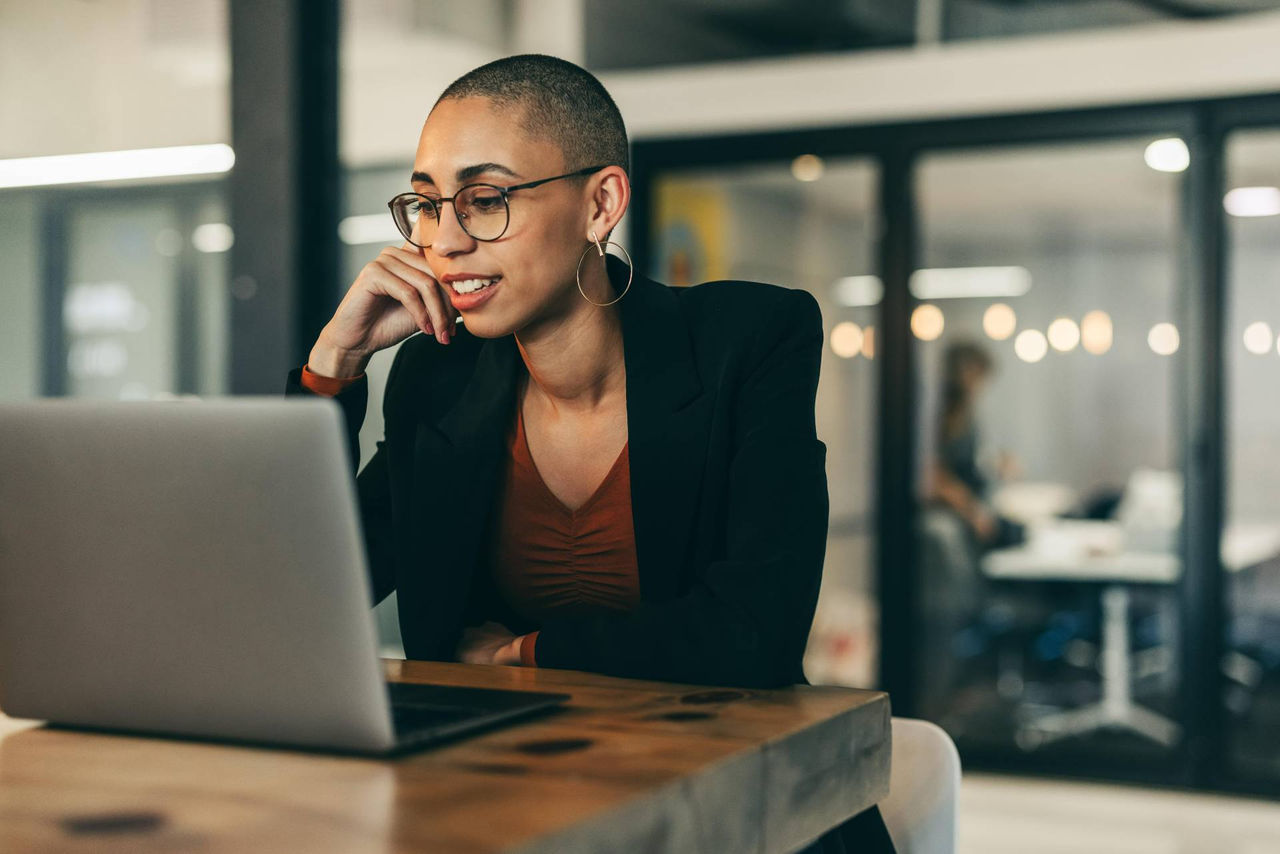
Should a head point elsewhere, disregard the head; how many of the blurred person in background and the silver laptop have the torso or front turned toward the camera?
0

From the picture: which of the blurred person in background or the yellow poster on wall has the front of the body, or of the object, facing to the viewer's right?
the blurred person in background

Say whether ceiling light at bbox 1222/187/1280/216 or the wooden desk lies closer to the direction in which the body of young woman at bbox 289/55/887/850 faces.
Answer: the wooden desk

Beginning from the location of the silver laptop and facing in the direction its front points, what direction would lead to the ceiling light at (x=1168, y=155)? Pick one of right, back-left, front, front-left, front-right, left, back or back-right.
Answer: front

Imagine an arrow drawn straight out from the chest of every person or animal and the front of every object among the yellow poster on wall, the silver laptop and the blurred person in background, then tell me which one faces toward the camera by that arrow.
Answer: the yellow poster on wall

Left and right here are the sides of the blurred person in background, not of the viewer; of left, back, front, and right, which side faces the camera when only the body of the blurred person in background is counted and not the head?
right

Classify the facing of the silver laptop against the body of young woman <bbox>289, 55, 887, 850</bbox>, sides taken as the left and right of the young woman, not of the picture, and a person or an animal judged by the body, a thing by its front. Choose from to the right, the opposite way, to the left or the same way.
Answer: the opposite way

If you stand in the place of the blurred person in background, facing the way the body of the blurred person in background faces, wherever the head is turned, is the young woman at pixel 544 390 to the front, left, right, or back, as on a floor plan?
right

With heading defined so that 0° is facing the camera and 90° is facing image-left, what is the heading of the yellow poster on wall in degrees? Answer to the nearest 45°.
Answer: approximately 0°

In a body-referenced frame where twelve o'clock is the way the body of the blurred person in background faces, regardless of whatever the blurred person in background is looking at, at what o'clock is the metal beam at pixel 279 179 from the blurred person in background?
The metal beam is roughly at 4 o'clock from the blurred person in background.

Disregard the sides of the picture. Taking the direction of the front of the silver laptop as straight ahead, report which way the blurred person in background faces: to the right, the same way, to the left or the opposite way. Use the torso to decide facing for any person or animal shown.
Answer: to the right

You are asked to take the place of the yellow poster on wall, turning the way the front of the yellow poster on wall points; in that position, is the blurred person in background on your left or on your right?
on your left

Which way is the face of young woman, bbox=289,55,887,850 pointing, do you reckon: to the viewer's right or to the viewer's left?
to the viewer's left

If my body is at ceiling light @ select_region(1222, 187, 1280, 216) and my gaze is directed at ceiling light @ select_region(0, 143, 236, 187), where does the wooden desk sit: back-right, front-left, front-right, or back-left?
front-left

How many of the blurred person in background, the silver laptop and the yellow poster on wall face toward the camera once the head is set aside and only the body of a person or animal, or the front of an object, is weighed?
1

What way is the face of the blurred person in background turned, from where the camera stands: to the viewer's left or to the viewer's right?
to the viewer's right

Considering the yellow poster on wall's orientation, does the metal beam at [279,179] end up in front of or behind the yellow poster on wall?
in front

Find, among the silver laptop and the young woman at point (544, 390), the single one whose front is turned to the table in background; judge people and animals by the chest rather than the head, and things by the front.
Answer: the silver laptop

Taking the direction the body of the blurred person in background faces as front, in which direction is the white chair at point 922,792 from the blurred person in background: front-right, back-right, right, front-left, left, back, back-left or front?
right

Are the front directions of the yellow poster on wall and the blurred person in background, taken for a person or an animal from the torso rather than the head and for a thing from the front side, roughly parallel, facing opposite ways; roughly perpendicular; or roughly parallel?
roughly perpendicular

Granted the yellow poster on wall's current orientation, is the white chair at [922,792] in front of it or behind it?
in front

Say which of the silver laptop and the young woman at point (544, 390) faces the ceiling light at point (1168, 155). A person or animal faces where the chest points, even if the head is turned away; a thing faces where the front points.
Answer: the silver laptop

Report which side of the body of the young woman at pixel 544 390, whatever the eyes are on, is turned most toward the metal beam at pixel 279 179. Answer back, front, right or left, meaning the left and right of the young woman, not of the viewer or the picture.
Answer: right
